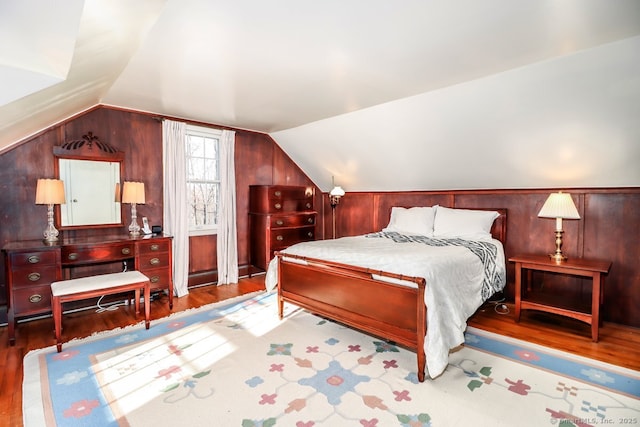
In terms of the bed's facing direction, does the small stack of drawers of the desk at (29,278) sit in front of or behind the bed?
in front

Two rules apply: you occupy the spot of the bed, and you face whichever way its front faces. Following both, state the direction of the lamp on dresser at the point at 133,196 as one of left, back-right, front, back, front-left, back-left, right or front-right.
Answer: front-right

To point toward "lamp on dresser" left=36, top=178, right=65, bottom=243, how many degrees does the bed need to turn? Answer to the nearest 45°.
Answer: approximately 45° to its right

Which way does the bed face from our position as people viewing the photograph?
facing the viewer and to the left of the viewer

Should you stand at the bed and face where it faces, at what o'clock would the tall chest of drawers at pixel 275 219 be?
The tall chest of drawers is roughly at 3 o'clock from the bed.

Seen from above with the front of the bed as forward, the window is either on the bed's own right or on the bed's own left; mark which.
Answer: on the bed's own right

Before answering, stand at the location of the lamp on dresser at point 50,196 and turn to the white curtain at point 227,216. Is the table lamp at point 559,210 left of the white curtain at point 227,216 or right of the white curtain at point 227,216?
right

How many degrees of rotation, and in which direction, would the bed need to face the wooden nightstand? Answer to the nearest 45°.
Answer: approximately 135° to its left

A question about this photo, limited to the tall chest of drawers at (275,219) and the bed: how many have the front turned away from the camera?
0

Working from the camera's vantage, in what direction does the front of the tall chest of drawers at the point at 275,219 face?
facing the viewer and to the right of the viewer

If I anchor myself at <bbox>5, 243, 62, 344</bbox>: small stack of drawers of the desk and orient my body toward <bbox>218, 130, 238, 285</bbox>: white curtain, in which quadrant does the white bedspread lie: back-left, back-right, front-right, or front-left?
front-right

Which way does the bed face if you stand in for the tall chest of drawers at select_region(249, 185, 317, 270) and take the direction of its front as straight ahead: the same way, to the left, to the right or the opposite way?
to the right
